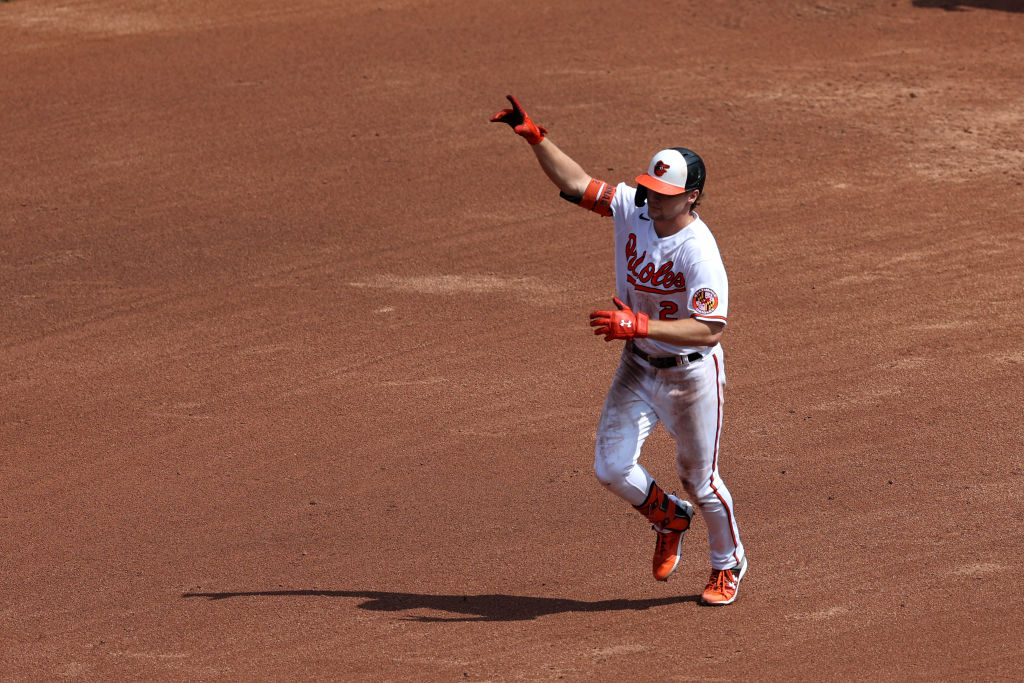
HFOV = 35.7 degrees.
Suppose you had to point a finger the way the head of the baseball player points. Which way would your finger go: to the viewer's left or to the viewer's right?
to the viewer's left

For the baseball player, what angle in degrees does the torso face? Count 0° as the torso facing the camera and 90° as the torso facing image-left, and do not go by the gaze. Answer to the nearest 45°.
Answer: approximately 45°
